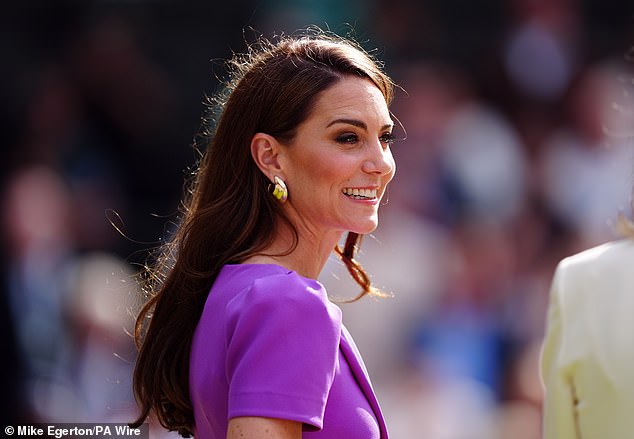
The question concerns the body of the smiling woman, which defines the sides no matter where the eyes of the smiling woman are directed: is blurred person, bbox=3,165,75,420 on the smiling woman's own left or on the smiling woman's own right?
on the smiling woman's own left

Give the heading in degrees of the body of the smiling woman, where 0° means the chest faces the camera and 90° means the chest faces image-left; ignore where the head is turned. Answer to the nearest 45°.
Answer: approximately 270°

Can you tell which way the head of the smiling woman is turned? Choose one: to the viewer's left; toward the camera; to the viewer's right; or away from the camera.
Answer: to the viewer's right

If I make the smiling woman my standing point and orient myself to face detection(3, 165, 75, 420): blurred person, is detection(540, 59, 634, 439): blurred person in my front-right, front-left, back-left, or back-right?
back-right
